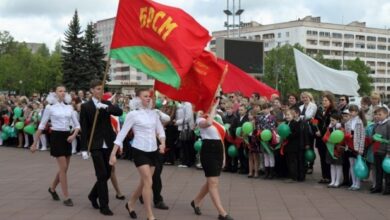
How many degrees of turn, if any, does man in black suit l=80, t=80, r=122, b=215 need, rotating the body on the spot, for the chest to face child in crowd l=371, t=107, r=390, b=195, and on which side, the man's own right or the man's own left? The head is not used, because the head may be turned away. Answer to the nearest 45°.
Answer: approximately 45° to the man's own left

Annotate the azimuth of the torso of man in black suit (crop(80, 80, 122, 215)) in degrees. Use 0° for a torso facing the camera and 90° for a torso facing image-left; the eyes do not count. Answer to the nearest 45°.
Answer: approximately 315°

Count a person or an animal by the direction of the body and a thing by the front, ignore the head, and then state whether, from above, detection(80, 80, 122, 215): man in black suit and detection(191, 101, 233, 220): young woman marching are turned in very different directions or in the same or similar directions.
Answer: same or similar directions

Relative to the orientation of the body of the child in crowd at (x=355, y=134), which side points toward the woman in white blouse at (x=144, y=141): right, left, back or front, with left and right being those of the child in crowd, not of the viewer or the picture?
front

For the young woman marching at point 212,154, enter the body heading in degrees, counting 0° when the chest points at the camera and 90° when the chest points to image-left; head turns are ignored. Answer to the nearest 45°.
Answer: approximately 315°

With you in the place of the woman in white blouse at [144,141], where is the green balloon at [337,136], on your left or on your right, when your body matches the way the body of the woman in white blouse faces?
on your left

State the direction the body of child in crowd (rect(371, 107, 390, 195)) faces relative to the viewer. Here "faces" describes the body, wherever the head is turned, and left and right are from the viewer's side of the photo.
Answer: facing the viewer and to the left of the viewer

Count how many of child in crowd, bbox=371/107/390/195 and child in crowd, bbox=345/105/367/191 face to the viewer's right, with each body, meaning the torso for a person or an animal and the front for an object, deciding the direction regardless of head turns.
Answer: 0

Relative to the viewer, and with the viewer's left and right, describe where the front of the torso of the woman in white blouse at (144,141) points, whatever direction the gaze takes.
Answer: facing the viewer and to the right of the viewer

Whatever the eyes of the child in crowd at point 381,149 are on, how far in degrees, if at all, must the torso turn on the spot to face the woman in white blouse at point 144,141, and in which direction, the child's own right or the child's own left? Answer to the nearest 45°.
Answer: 0° — they already face them

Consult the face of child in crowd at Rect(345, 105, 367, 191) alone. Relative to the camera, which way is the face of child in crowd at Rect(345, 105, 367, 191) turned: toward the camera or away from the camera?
toward the camera

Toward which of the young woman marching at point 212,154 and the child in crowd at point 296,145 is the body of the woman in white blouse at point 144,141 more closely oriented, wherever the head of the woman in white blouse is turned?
the young woman marching

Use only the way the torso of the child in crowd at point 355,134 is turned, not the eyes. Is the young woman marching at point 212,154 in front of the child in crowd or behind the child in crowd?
in front

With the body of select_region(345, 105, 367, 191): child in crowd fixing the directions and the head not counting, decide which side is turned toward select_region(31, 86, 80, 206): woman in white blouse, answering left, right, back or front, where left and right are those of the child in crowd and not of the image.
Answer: front
